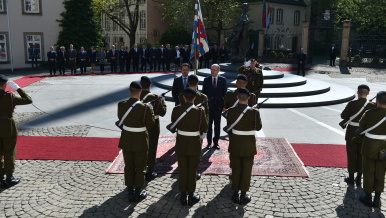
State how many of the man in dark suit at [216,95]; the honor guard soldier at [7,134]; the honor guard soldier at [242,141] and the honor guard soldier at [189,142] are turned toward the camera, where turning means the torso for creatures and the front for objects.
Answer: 1

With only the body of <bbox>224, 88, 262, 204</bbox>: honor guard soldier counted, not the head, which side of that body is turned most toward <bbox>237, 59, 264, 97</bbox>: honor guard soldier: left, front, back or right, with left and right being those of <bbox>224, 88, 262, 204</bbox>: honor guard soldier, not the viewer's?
front

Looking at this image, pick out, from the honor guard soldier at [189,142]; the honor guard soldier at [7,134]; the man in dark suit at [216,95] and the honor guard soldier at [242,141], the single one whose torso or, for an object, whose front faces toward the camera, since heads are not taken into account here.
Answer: the man in dark suit

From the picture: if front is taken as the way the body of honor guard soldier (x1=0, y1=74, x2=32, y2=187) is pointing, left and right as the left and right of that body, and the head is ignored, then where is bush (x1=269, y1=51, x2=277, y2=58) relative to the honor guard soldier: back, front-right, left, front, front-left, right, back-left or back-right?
front

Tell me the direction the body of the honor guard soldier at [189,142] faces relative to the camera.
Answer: away from the camera

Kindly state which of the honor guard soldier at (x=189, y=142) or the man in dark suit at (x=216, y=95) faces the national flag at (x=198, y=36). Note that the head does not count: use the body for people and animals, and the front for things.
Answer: the honor guard soldier

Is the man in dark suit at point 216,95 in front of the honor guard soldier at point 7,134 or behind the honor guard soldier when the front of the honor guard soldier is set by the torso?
in front

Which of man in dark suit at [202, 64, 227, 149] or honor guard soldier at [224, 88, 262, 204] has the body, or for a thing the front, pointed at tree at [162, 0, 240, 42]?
the honor guard soldier

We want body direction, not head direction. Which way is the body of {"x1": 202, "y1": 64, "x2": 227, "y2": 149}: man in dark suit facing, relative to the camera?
toward the camera

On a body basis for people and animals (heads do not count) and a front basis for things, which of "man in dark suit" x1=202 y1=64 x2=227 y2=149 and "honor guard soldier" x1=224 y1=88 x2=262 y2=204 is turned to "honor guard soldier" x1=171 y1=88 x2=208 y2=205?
the man in dark suit

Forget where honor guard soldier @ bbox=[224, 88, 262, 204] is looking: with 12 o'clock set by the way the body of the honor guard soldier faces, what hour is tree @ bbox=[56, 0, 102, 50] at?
The tree is roughly at 11 o'clock from the honor guard soldier.

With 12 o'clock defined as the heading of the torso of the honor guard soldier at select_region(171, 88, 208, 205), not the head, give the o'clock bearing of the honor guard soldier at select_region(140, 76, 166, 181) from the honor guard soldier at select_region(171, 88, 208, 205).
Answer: the honor guard soldier at select_region(140, 76, 166, 181) is roughly at 11 o'clock from the honor guard soldier at select_region(171, 88, 208, 205).

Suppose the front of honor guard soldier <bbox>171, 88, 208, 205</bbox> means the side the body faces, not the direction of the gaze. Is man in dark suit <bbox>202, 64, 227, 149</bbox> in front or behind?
in front

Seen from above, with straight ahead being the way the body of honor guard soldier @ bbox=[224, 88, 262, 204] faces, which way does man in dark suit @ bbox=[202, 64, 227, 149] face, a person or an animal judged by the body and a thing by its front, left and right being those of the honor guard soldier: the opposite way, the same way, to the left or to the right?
the opposite way

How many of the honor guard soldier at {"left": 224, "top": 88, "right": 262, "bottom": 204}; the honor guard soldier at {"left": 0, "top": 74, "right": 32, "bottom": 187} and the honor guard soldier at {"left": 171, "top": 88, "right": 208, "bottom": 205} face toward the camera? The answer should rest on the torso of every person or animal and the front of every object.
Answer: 0

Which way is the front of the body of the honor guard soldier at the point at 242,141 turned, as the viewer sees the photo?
away from the camera
